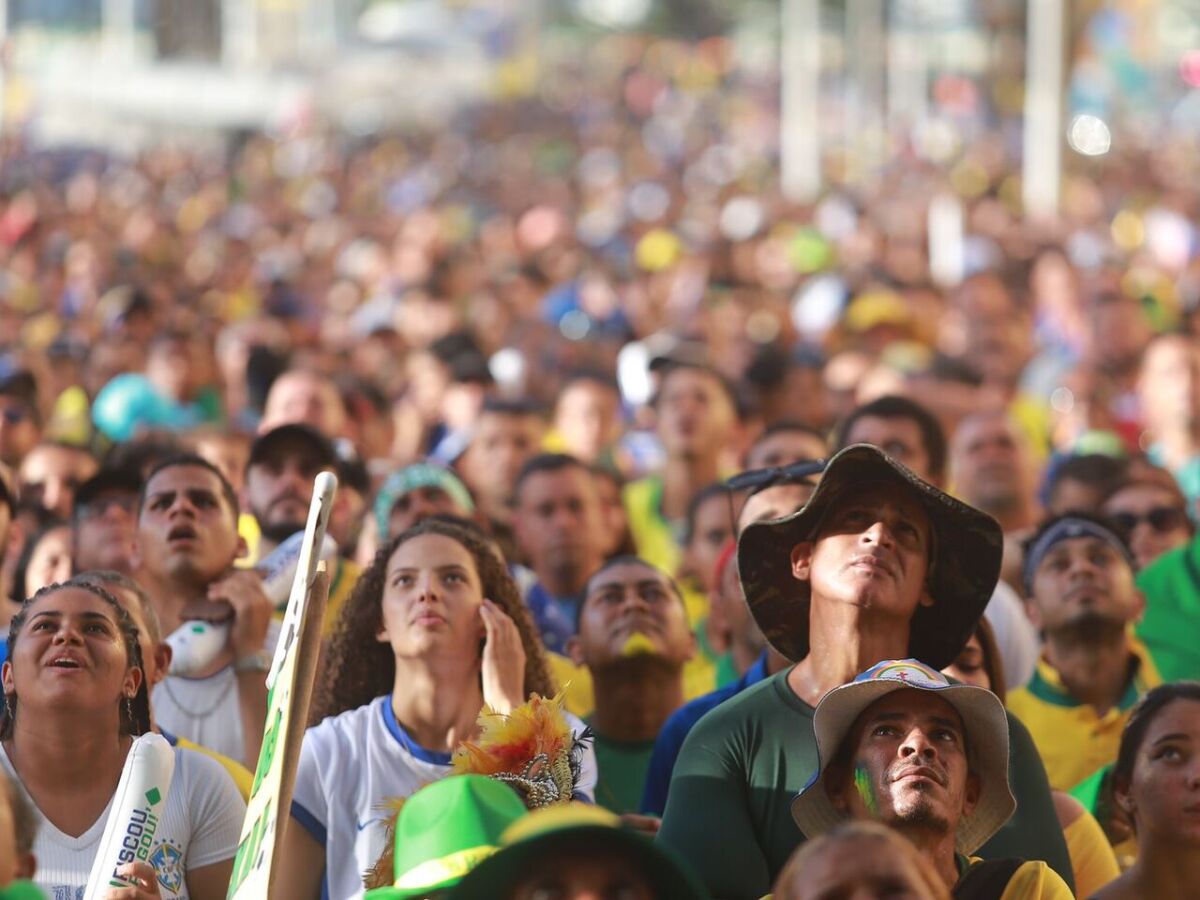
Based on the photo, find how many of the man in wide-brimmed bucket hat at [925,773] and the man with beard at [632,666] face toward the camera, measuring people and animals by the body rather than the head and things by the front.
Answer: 2

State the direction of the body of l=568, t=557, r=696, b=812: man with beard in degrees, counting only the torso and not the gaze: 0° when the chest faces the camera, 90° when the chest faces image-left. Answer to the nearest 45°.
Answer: approximately 0°

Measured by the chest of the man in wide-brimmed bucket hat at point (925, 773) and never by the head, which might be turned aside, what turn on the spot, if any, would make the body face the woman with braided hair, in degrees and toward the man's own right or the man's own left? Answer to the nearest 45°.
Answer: approximately 90° to the man's own right

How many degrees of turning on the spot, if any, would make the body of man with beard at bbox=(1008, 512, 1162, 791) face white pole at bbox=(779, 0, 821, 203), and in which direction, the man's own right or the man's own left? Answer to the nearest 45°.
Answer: approximately 180°
